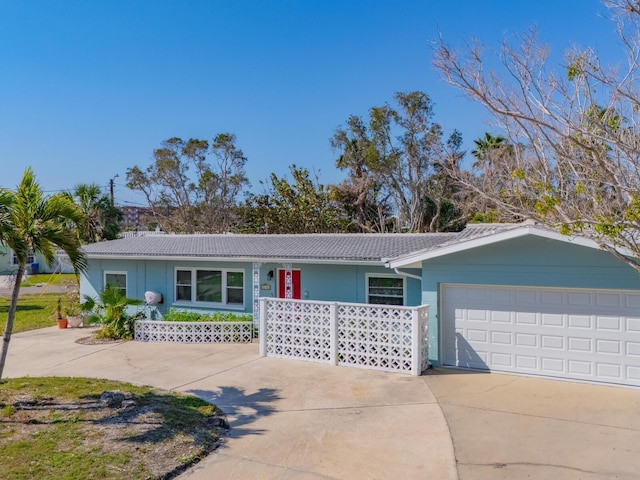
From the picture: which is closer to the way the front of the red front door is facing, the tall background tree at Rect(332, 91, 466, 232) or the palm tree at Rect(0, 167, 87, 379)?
the palm tree

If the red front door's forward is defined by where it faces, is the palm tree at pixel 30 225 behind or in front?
in front

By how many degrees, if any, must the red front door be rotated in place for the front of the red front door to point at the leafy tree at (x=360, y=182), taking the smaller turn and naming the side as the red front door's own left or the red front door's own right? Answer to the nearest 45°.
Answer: approximately 180°

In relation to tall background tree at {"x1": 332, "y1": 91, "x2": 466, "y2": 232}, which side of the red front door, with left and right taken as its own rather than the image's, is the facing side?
back

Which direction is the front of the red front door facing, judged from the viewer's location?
facing the viewer

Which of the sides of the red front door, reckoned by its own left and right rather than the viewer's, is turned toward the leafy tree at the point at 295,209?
back

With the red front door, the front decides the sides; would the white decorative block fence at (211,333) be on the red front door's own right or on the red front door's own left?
on the red front door's own right
